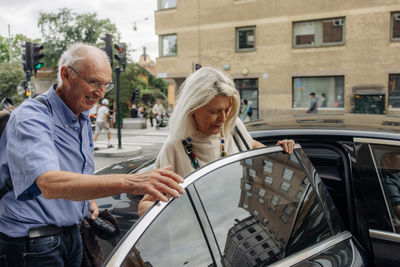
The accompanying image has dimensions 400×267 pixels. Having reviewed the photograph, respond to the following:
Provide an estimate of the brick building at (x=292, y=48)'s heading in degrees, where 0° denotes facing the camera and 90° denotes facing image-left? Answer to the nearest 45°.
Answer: approximately 0°

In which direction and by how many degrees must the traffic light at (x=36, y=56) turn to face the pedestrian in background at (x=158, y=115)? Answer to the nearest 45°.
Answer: approximately 90° to its left
